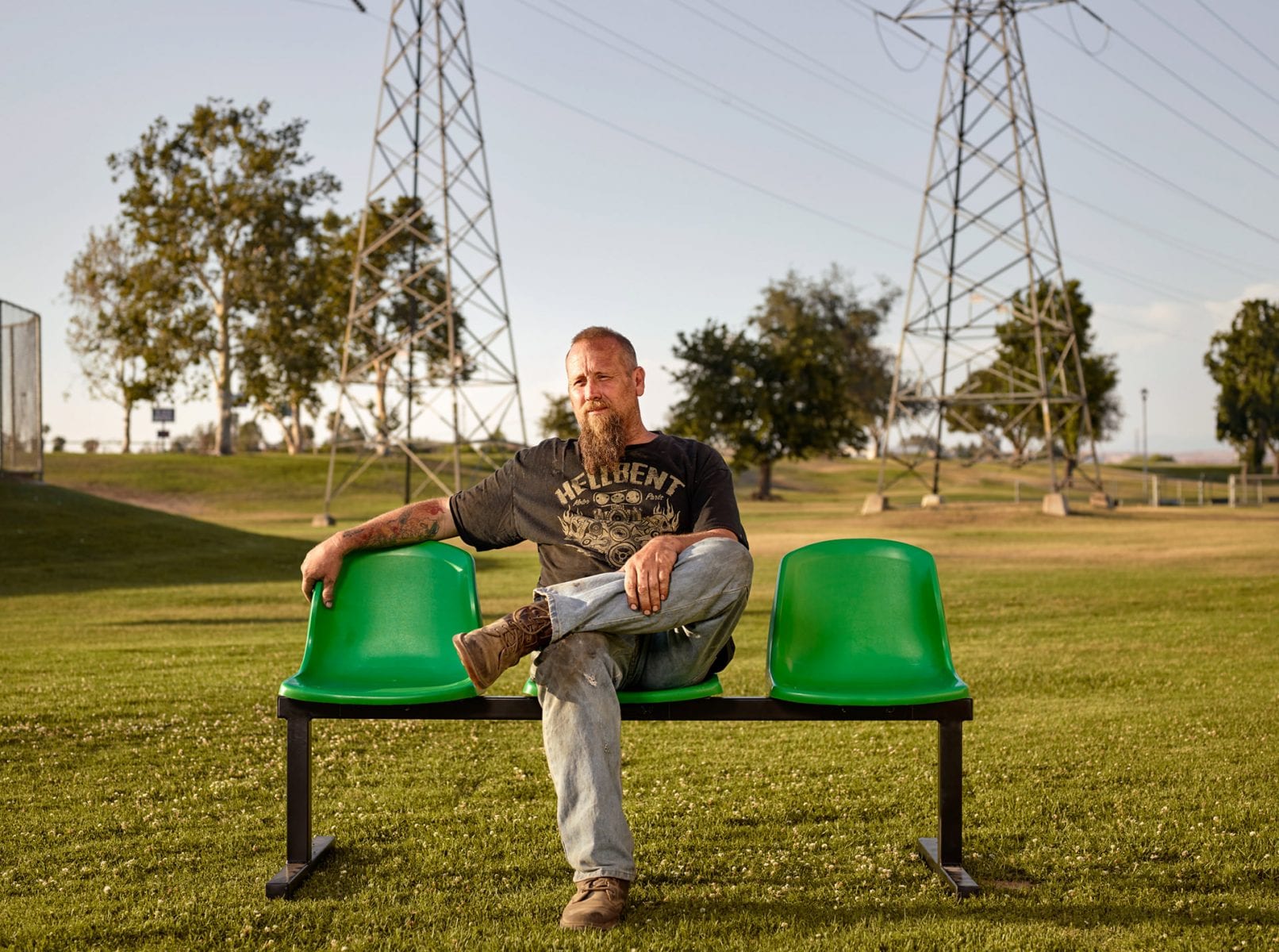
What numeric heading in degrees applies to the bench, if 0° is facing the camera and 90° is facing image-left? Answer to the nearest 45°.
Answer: approximately 0°

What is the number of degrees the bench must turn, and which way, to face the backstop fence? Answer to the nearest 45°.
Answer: approximately 135° to its right

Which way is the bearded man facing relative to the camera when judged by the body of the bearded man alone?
toward the camera

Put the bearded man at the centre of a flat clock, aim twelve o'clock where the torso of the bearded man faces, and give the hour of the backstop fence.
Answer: The backstop fence is roughly at 5 o'clock from the bearded man.
